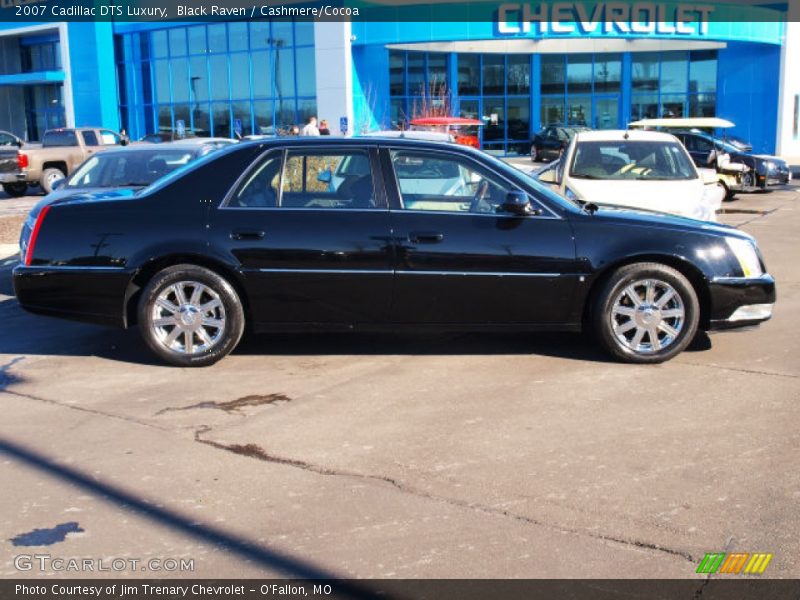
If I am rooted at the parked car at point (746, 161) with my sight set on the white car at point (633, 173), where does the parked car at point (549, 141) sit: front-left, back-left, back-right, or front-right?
back-right

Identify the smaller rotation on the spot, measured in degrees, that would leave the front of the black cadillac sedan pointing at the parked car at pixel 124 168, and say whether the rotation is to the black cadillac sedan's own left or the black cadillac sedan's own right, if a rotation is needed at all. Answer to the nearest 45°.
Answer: approximately 135° to the black cadillac sedan's own left

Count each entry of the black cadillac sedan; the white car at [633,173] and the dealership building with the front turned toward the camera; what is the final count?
2

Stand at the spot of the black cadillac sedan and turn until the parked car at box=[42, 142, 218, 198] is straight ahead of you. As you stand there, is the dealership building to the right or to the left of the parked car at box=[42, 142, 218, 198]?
right

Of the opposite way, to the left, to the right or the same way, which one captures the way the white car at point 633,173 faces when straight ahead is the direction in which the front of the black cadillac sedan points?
to the right

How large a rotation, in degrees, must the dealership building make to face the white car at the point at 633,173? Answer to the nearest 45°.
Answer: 0° — it already faces it

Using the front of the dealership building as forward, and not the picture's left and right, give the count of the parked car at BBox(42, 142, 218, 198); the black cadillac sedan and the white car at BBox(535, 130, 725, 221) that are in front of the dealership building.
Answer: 3

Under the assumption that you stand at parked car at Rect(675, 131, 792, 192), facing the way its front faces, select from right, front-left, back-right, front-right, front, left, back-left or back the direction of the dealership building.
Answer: back

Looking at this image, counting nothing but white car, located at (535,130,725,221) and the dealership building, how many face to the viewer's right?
0

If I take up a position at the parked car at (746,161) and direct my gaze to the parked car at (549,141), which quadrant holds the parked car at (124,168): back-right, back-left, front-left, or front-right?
back-left

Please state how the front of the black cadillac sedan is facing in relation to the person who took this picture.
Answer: facing to the right of the viewer

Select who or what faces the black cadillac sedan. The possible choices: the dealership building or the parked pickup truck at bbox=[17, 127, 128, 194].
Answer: the dealership building

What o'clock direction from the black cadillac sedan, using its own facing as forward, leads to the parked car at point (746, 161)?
The parked car is roughly at 10 o'clock from the black cadillac sedan.

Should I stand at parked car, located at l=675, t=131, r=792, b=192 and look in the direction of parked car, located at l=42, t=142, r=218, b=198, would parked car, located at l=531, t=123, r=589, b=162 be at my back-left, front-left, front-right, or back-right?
back-right

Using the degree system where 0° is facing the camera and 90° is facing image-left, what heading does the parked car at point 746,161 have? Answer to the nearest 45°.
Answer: approximately 315°

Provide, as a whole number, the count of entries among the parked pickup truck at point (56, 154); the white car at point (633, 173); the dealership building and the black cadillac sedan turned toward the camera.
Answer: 2
